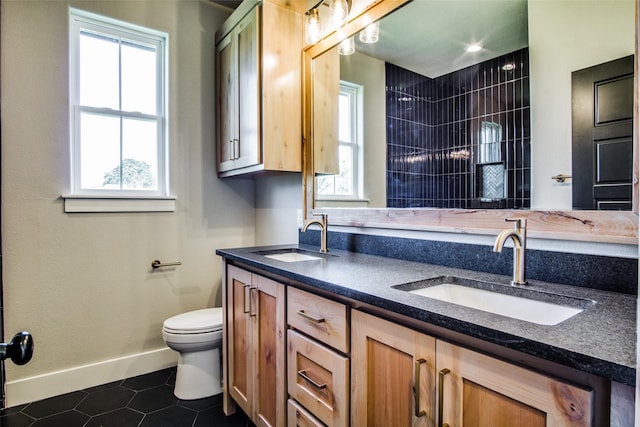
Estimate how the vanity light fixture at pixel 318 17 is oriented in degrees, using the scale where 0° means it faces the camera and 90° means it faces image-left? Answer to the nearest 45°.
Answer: approximately 45°

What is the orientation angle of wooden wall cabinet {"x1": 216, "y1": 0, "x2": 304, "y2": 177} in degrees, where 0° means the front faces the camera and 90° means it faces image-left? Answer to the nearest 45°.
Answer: approximately 45°

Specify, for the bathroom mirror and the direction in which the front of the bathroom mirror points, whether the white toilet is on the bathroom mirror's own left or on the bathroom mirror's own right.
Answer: on the bathroom mirror's own right

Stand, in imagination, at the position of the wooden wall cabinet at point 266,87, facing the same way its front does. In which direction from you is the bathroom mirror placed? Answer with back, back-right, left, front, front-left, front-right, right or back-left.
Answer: left

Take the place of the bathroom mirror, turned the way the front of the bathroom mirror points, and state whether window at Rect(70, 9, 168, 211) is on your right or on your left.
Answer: on your right

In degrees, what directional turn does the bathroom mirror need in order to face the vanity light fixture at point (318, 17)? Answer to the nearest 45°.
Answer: approximately 90° to its right

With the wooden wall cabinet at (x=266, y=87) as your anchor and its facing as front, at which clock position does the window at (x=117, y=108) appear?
The window is roughly at 2 o'clock from the wooden wall cabinet.

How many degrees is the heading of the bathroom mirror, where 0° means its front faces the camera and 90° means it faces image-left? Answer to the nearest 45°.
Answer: approximately 45°
